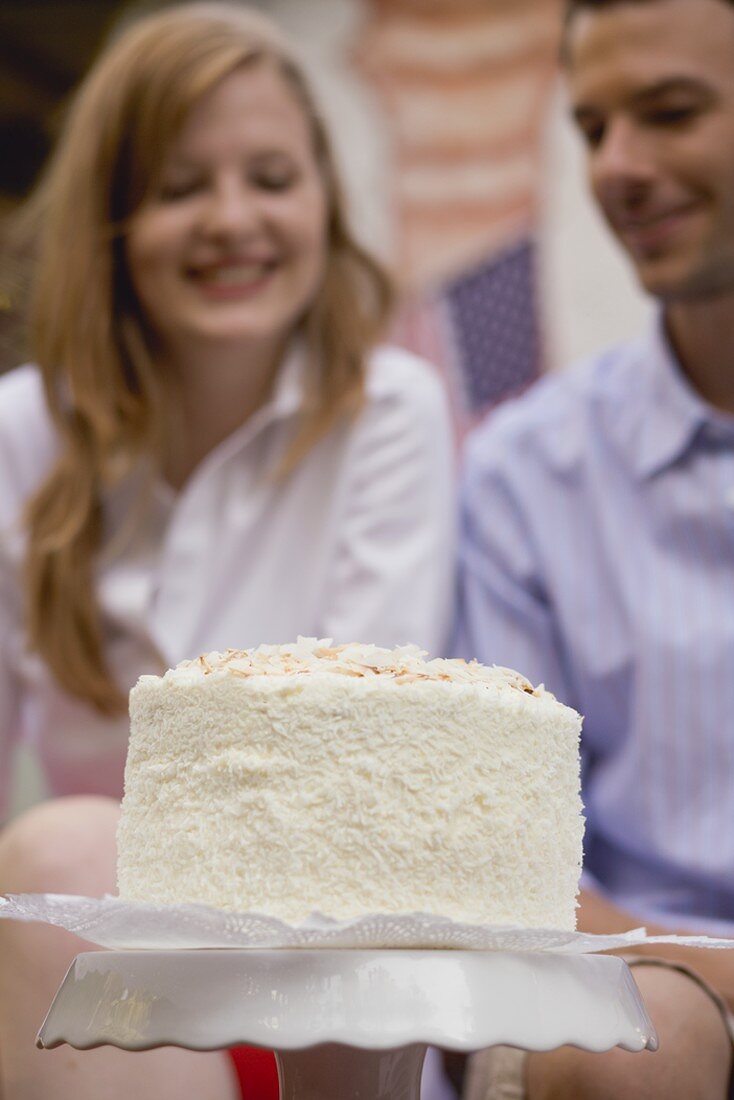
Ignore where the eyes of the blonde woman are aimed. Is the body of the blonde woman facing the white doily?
yes

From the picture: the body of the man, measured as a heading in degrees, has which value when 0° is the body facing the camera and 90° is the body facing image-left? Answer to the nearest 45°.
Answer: approximately 0°

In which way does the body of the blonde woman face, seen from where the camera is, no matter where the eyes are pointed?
toward the camera

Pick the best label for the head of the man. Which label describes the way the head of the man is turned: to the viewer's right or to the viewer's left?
to the viewer's left

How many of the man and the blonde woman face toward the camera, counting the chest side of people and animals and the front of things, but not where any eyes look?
2

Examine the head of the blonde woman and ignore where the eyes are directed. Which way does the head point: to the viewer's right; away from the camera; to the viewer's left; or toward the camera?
toward the camera

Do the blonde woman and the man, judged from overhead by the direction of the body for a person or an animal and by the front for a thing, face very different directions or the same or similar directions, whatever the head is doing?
same or similar directions
